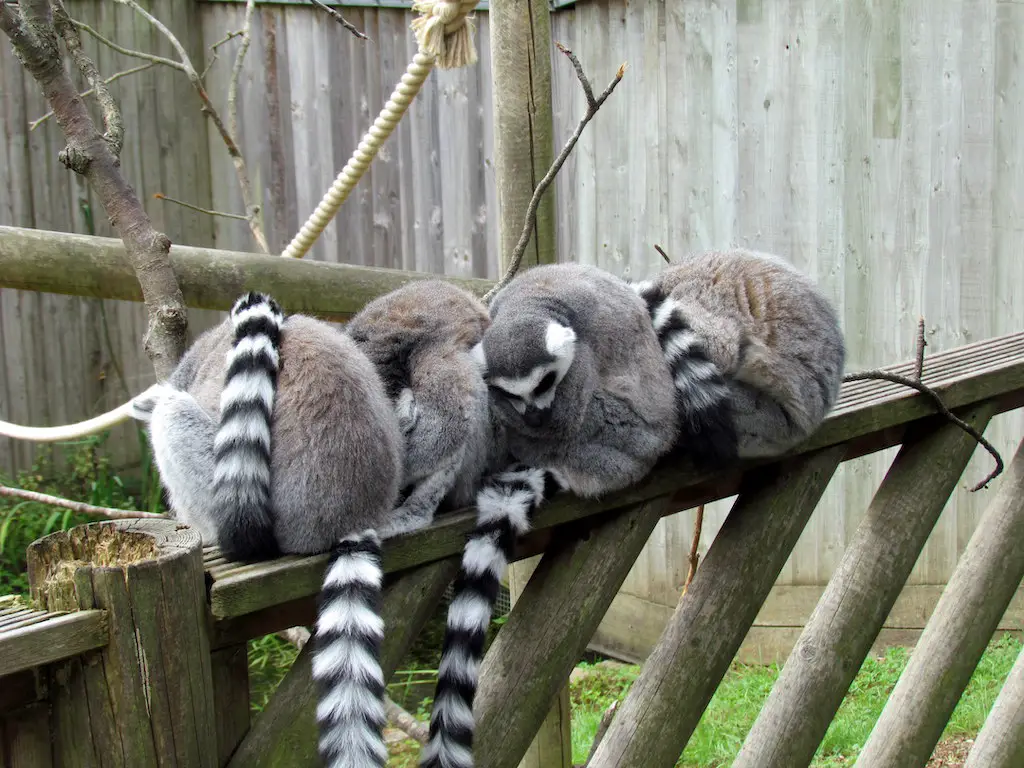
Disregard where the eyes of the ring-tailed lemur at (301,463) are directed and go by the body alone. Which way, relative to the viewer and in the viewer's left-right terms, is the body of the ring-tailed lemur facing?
facing away from the viewer and to the left of the viewer

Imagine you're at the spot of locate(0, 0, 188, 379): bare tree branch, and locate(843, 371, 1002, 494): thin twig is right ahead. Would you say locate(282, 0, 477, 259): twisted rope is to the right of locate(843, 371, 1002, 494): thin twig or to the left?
left

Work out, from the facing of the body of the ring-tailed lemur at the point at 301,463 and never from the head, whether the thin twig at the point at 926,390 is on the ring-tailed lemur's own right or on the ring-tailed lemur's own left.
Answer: on the ring-tailed lemur's own right

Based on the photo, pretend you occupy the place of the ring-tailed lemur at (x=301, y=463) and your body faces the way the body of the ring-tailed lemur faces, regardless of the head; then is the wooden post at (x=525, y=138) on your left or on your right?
on your right

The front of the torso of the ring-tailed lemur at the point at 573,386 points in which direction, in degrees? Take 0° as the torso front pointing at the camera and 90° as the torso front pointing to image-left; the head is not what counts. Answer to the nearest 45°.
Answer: approximately 45°
